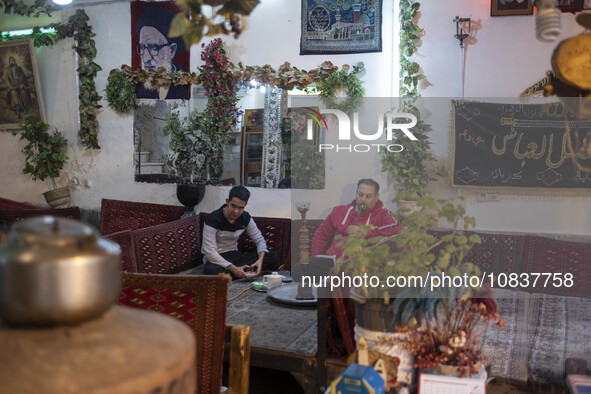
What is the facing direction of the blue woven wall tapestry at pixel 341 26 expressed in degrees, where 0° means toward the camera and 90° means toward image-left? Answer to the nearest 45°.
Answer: approximately 0°

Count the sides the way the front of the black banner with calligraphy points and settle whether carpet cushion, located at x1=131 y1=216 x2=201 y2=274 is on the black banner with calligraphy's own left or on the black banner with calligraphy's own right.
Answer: on the black banner with calligraphy's own right

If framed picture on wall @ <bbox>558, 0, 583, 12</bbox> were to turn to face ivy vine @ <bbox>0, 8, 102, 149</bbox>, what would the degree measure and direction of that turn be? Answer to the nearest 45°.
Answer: approximately 90° to its right

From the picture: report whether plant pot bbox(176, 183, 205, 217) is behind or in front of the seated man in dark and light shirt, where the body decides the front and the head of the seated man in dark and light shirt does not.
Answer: behind

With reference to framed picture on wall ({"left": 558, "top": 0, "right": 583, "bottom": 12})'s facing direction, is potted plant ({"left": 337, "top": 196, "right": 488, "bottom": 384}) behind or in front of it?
in front

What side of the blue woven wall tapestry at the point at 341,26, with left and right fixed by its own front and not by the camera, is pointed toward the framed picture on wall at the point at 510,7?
left

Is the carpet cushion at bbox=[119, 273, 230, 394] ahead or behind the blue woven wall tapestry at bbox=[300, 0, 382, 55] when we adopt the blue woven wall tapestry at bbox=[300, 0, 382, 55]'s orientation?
ahead
